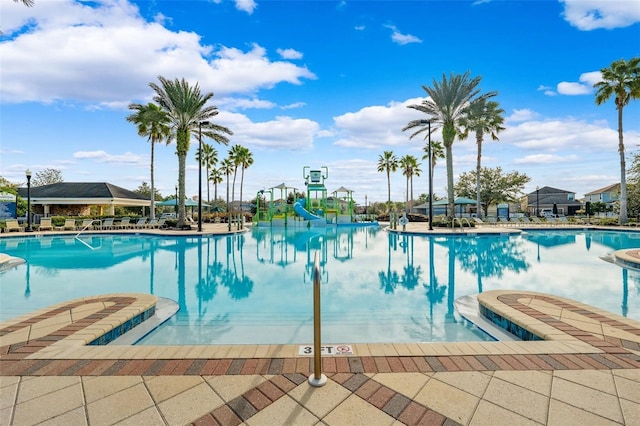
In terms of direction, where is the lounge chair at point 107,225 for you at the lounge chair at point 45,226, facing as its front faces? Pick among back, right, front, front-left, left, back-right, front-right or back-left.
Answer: front-left

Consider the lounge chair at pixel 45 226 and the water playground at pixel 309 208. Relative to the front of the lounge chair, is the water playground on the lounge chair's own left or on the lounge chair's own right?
on the lounge chair's own left

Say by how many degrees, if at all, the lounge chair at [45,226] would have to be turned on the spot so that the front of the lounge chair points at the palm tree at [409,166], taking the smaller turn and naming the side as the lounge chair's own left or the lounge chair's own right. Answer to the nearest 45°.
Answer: approximately 90° to the lounge chair's own left

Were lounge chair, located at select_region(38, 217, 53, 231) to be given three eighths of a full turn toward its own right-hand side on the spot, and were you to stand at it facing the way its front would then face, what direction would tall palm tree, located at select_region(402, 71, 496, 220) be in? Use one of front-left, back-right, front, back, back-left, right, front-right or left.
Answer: back

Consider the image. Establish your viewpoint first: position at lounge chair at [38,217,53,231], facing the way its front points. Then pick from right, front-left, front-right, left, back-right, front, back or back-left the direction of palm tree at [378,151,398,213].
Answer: left

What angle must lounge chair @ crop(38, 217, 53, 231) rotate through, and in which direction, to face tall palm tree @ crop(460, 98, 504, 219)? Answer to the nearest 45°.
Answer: approximately 45° to its left

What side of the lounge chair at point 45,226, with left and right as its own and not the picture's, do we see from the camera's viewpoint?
front

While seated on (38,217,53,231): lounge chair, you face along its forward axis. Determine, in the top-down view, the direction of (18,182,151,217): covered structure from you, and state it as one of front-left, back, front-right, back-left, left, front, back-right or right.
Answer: back

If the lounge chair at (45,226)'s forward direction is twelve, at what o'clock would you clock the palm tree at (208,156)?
The palm tree is roughly at 8 o'clock from the lounge chair.

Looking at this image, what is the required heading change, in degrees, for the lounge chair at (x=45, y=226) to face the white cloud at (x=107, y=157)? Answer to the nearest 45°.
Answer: approximately 180°
